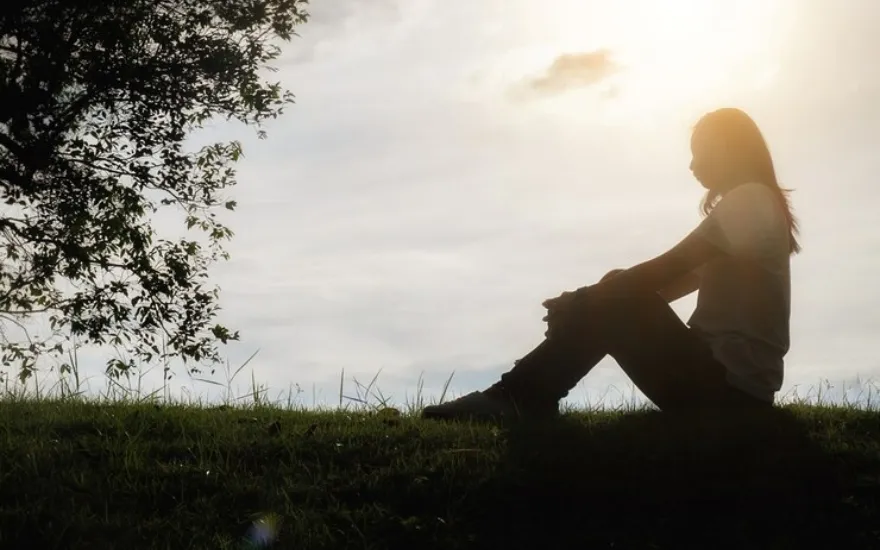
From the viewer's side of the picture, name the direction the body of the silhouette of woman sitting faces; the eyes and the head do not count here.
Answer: to the viewer's left
